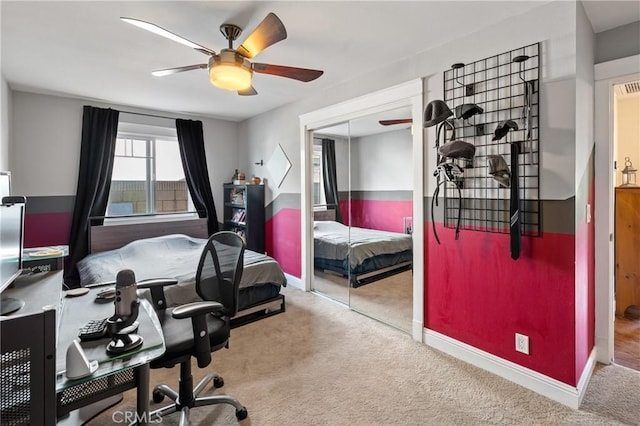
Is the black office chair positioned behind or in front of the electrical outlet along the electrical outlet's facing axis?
in front

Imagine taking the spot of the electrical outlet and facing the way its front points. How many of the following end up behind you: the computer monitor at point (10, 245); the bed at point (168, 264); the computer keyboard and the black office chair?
0

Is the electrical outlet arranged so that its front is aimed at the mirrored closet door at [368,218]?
no

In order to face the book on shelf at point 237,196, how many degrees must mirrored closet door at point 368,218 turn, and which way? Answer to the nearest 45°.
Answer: approximately 90° to its right

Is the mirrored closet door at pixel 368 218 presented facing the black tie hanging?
no

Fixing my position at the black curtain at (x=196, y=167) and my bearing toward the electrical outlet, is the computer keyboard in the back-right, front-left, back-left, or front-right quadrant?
front-right

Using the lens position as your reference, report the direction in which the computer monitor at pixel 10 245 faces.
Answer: facing the viewer and to the right of the viewer

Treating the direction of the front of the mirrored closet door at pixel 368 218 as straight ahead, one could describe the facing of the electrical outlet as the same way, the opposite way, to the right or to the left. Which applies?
the same way

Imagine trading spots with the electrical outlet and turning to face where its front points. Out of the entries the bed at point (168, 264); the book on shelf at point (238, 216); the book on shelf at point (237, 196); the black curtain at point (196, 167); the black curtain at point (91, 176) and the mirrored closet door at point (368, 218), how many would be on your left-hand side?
0

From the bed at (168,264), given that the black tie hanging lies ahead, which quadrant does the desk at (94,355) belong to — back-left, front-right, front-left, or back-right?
front-right

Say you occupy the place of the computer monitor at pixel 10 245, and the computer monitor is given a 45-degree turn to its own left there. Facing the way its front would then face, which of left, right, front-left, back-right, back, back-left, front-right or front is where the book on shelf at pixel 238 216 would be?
front-left

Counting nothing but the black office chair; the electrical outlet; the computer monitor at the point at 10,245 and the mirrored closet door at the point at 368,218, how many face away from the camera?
0

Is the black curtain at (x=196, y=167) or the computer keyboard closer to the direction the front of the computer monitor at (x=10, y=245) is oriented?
the computer keyboard

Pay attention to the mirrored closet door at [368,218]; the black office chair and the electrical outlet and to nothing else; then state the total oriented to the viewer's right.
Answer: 0

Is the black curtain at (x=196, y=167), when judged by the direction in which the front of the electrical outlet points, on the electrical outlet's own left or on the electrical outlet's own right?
on the electrical outlet's own right

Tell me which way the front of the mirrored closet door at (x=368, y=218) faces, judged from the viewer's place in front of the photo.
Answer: facing the viewer and to the left of the viewer

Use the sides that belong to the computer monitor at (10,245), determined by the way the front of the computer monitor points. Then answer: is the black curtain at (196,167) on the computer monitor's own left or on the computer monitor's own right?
on the computer monitor's own left

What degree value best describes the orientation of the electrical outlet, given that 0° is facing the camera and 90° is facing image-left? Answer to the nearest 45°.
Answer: approximately 45°
